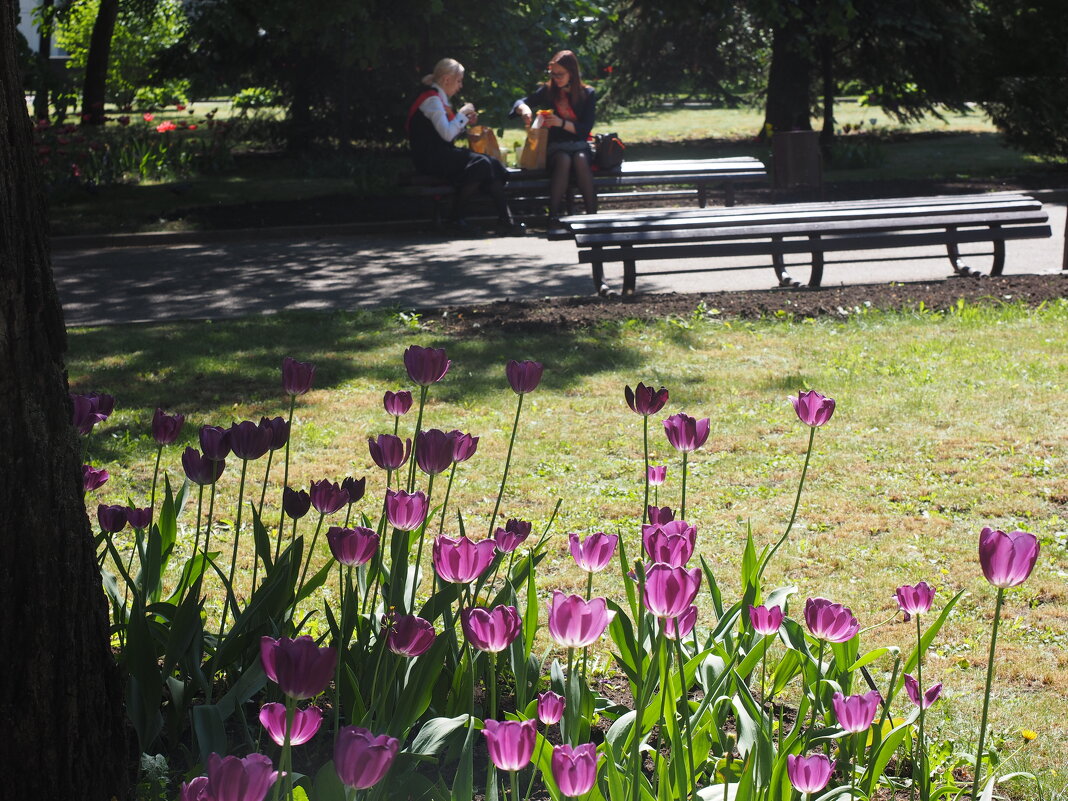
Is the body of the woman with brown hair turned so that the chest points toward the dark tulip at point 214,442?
yes

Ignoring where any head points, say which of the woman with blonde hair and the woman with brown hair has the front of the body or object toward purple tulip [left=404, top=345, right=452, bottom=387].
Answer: the woman with brown hair

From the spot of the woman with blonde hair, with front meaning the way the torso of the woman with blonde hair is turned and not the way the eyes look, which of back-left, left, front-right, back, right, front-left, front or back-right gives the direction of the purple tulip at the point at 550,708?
right

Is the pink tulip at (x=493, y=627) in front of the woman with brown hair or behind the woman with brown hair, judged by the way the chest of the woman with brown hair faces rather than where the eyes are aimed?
in front

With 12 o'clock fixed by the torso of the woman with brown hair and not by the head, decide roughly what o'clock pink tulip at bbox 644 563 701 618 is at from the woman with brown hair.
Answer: The pink tulip is roughly at 12 o'clock from the woman with brown hair.

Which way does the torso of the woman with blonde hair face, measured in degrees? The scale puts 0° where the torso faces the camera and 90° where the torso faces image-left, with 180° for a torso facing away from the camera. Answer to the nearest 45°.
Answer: approximately 270°

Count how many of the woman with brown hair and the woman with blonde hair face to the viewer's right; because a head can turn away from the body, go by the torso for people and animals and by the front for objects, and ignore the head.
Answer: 1

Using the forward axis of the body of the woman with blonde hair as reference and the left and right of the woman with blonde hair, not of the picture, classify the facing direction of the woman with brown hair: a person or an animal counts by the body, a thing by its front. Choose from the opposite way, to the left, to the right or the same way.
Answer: to the right

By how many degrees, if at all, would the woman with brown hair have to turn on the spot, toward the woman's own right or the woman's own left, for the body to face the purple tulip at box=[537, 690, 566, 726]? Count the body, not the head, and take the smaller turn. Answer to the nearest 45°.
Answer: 0° — they already face it

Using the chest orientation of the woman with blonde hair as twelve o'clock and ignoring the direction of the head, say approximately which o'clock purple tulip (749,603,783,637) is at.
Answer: The purple tulip is roughly at 3 o'clock from the woman with blonde hair.

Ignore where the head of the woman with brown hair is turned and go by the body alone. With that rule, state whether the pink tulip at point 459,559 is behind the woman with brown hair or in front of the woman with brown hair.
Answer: in front

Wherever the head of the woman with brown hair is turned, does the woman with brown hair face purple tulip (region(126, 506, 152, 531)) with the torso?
yes

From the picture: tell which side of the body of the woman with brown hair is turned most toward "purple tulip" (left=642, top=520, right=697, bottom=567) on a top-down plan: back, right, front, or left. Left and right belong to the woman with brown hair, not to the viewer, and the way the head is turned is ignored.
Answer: front

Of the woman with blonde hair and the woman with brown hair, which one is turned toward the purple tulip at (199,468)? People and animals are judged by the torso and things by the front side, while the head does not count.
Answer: the woman with brown hair

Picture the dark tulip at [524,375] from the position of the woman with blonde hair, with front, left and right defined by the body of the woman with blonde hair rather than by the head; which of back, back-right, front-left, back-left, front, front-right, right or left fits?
right

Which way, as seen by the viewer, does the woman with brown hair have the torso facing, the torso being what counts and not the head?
toward the camera

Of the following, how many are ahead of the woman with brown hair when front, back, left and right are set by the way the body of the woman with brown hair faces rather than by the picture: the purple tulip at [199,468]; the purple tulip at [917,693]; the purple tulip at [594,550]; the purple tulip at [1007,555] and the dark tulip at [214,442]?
5
